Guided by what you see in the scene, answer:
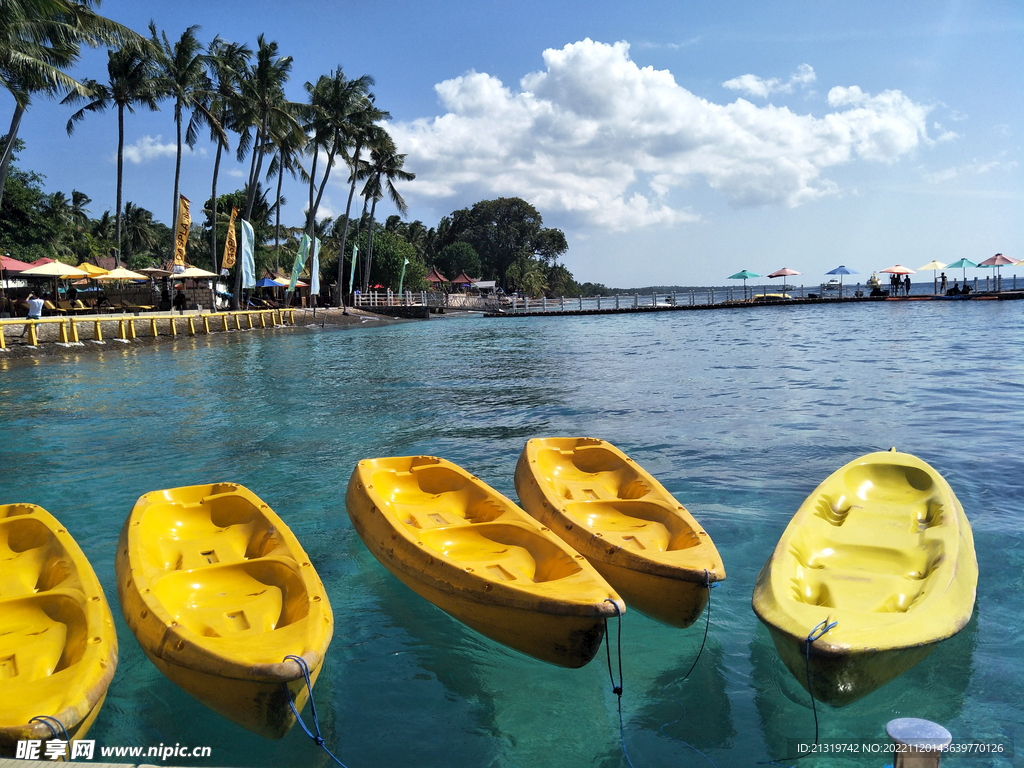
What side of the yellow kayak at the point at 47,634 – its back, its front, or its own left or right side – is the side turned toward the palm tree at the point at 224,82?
back

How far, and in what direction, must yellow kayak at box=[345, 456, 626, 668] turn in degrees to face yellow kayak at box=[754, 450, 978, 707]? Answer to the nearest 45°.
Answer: approximately 45° to its left

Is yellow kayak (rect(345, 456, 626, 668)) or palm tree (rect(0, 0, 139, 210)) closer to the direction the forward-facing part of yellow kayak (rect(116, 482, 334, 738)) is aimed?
the yellow kayak

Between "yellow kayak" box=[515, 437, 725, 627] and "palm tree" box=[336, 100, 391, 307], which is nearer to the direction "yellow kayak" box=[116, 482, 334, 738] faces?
the yellow kayak

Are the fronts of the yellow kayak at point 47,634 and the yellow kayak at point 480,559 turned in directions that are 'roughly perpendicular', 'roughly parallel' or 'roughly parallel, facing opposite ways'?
roughly parallel

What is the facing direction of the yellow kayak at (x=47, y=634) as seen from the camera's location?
facing the viewer

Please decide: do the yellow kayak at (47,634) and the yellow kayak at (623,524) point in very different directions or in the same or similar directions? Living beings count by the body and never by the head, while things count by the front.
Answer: same or similar directions

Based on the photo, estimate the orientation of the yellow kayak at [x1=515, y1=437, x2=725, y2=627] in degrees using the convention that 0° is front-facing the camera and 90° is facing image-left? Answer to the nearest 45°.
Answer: approximately 315°

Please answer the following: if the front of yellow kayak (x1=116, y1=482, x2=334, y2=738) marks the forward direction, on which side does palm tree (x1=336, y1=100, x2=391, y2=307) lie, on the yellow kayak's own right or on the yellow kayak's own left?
on the yellow kayak's own left

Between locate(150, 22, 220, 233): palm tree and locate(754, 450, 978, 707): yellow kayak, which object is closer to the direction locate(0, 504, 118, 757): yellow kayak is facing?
the yellow kayak

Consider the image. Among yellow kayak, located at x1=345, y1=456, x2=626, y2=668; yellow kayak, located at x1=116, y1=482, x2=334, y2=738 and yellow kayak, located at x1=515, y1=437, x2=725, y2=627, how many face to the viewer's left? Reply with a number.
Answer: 0

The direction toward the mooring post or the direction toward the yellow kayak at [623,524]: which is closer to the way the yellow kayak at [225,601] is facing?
the mooring post

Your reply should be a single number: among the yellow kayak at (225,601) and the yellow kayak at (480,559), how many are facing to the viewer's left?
0

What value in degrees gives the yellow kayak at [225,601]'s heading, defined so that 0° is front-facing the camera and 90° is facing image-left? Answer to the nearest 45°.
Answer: approximately 315°

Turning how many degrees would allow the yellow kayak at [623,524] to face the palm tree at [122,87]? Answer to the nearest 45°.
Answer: approximately 180°
